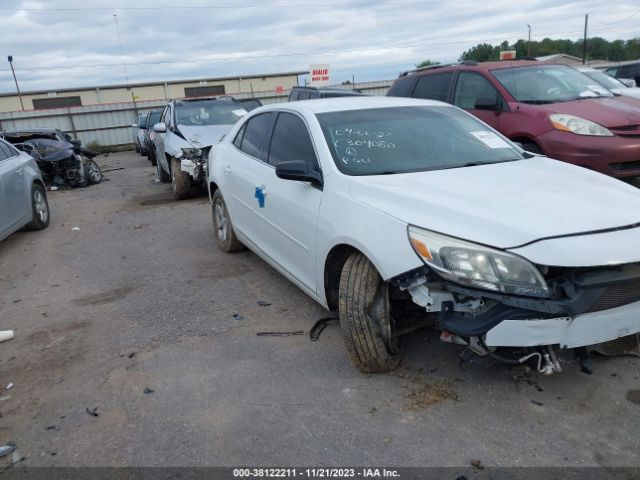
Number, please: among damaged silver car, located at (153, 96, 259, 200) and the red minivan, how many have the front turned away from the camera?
0

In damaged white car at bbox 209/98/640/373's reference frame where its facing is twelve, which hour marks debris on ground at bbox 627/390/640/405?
The debris on ground is roughly at 11 o'clock from the damaged white car.

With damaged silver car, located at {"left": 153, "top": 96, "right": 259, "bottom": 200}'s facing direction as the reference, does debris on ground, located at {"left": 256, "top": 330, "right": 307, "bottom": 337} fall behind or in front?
in front

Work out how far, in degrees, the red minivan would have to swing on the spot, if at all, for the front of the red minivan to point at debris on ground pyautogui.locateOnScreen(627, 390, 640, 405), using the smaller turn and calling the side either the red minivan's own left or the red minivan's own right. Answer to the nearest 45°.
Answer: approximately 45° to the red minivan's own right

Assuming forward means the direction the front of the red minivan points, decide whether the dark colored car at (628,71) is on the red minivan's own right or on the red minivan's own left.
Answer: on the red minivan's own left

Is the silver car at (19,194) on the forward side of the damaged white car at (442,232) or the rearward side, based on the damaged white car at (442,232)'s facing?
on the rearward side

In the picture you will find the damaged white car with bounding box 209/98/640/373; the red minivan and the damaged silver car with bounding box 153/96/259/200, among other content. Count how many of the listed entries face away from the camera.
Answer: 0

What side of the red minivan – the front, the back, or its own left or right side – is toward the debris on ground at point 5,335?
right

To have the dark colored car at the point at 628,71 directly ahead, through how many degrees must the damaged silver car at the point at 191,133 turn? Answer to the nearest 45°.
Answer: approximately 90° to its left

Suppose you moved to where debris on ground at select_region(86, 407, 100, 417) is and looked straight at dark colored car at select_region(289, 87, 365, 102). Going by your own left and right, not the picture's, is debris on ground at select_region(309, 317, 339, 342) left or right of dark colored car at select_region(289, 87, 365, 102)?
right

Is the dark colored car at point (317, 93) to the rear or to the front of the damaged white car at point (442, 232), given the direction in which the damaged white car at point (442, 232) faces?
to the rear

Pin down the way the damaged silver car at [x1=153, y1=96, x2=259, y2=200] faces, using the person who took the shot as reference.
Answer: facing the viewer and to the right of the viewer
